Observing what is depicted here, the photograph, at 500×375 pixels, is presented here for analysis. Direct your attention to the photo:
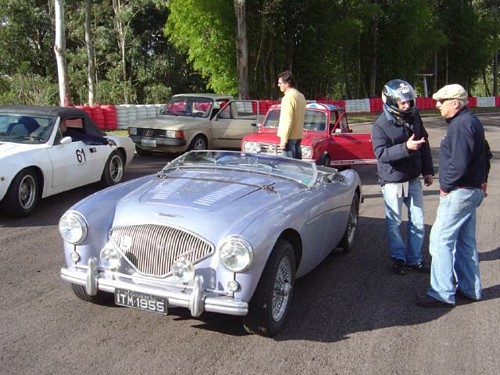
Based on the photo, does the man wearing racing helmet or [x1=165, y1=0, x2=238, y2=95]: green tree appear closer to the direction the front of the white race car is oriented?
the man wearing racing helmet

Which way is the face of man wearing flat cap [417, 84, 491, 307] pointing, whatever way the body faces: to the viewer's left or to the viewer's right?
to the viewer's left

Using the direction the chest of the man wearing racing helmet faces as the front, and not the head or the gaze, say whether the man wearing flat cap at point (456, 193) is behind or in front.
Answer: in front

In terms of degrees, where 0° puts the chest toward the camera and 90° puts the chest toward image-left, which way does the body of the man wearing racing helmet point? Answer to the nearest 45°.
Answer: approximately 315°

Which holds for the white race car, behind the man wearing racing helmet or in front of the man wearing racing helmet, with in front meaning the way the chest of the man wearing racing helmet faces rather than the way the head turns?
behind

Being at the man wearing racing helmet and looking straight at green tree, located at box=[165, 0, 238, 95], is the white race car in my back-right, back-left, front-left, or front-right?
front-left

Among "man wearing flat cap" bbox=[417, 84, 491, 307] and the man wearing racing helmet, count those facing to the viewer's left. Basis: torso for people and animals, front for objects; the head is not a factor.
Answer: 1

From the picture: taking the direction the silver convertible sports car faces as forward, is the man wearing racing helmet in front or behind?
behind

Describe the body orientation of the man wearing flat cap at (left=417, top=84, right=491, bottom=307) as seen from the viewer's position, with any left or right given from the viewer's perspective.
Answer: facing to the left of the viewer

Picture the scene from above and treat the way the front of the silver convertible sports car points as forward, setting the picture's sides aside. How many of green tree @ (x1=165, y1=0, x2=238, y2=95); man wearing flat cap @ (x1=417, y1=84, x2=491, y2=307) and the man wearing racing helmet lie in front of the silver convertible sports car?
0

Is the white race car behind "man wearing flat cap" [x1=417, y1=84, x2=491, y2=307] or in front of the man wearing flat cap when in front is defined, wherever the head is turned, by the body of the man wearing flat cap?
in front

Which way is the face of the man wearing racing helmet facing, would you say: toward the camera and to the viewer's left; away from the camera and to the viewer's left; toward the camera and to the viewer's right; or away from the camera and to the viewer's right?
toward the camera and to the viewer's right

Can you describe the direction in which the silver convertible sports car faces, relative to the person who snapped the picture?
facing the viewer and to the left of the viewer

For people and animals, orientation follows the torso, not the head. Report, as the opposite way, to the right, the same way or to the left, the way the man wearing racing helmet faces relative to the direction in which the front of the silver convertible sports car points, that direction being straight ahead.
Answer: to the left

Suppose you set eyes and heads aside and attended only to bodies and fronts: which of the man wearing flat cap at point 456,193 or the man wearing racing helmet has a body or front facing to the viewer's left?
the man wearing flat cap
